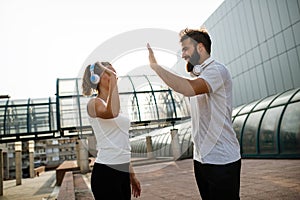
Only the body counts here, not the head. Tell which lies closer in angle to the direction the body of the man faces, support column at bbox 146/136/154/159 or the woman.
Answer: the woman

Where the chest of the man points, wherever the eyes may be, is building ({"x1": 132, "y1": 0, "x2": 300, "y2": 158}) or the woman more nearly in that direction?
the woman

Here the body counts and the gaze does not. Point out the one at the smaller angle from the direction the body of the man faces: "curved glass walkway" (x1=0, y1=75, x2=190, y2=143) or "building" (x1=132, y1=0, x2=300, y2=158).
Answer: the curved glass walkway

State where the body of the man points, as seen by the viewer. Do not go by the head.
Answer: to the viewer's left

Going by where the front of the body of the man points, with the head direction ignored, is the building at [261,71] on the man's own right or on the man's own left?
on the man's own right

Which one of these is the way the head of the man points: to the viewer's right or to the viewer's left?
to the viewer's left

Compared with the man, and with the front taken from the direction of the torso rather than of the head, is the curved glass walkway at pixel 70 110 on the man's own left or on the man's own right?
on the man's own right

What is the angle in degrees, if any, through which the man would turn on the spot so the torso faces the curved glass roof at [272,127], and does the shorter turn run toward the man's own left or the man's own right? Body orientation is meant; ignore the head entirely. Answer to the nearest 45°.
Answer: approximately 90° to the man's own right

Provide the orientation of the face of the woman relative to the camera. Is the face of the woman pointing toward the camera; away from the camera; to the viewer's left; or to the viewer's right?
to the viewer's right

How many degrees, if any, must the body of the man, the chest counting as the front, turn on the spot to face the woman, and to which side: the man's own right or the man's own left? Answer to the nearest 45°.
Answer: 0° — they already face them

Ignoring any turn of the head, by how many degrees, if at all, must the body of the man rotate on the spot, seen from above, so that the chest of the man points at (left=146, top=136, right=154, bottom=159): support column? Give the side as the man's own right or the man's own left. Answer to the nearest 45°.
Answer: approximately 90° to the man's own right
